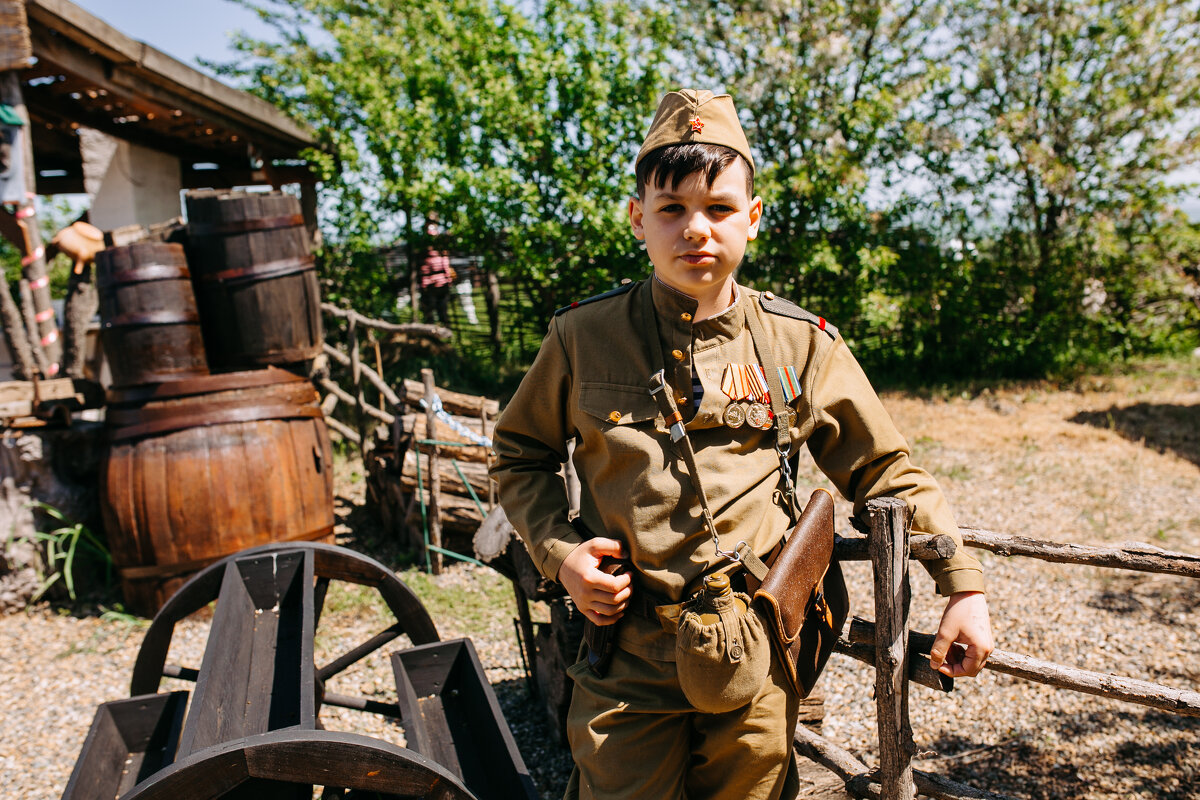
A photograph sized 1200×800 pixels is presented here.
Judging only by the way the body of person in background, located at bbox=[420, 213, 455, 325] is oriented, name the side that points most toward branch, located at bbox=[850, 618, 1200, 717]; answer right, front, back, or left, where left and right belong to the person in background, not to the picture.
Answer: front

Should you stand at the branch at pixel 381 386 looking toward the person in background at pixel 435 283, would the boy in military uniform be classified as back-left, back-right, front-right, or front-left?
back-right

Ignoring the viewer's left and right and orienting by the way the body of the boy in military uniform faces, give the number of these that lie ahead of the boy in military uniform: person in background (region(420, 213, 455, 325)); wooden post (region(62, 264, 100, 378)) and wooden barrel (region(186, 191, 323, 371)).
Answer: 0

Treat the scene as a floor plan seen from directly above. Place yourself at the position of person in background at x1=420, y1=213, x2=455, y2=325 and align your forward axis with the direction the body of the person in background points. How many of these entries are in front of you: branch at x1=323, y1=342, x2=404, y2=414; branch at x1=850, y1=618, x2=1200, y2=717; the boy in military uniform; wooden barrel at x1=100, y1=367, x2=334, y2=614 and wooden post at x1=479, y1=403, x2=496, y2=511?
5

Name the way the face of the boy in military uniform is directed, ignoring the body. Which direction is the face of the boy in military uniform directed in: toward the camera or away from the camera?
toward the camera

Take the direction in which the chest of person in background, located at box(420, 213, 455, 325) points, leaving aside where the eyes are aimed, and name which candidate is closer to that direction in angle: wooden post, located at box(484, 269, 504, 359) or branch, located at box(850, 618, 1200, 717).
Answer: the branch

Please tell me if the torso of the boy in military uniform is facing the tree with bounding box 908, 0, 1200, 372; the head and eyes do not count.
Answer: no

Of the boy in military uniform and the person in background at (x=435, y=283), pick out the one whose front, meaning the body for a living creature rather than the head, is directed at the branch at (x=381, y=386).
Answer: the person in background

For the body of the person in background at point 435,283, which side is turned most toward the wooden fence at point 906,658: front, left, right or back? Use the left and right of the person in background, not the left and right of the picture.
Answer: front

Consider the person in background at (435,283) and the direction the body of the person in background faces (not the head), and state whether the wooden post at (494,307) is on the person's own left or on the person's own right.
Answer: on the person's own left

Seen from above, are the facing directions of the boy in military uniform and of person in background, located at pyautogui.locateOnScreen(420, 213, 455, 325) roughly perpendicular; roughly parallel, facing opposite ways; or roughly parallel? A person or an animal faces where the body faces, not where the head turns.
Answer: roughly parallel

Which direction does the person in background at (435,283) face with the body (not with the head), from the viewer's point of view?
toward the camera

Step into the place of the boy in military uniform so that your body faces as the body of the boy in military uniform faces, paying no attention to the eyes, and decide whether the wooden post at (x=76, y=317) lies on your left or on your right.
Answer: on your right

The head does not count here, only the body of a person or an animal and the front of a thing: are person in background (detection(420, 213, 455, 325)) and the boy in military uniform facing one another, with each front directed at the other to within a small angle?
no

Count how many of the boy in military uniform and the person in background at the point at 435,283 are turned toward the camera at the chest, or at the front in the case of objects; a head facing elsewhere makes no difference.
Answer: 2

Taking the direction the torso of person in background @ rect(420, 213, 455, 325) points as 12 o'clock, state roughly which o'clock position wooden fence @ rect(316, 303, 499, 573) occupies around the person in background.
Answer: The wooden fence is roughly at 12 o'clock from the person in background.

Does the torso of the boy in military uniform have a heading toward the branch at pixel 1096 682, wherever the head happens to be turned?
no
